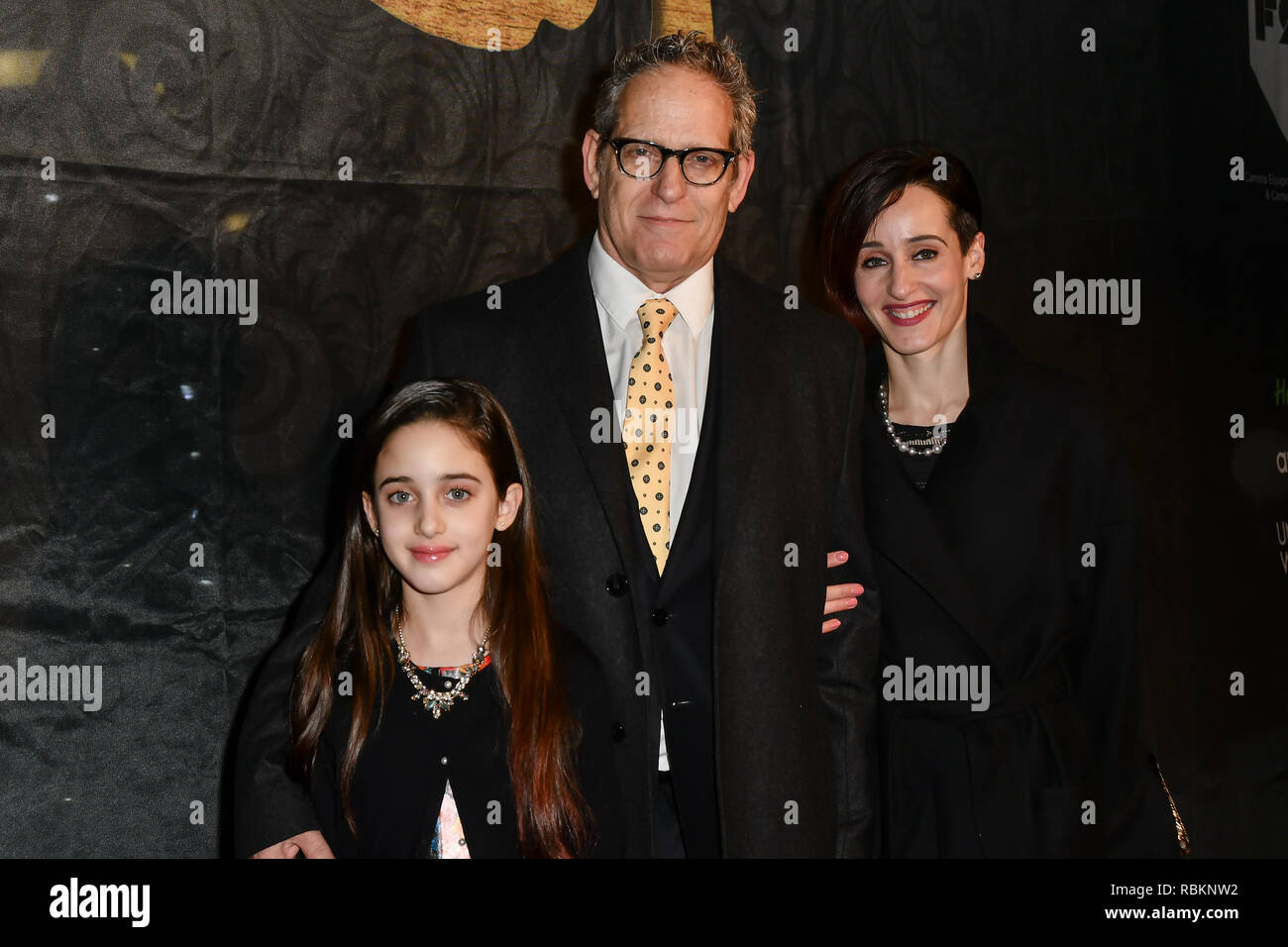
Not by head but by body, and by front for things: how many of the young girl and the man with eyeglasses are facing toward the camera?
2

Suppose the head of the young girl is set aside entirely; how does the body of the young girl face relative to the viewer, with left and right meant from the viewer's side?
facing the viewer
